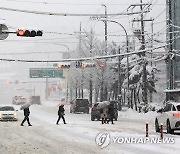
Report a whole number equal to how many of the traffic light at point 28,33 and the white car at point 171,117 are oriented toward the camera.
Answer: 1

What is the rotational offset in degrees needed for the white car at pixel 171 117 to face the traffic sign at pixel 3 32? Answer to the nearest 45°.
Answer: approximately 90° to its left

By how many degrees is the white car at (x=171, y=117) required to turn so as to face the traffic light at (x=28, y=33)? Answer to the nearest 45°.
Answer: approximately 45° to its left

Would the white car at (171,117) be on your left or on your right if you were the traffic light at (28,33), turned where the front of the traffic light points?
on your left

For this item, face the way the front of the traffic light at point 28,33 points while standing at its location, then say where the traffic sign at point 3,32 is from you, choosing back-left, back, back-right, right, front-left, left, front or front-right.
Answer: front-right

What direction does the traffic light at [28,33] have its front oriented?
toward the camera
